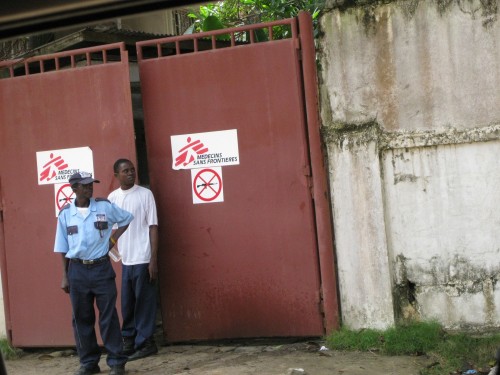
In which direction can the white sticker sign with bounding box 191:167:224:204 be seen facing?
toward the camera

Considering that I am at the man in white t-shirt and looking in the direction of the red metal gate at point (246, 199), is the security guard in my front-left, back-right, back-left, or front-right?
back-right

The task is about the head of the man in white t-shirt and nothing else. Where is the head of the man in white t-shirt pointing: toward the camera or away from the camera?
toward the camera

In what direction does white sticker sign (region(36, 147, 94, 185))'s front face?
toward the camera

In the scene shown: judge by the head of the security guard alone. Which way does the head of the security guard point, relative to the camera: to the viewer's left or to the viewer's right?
to the viewer's right

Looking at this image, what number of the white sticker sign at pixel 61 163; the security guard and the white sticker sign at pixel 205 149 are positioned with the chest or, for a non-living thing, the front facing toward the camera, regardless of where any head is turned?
3

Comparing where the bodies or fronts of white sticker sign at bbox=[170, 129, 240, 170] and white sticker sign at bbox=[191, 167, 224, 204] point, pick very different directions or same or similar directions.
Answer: same or similar directions

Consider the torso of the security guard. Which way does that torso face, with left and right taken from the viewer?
facing the viewer

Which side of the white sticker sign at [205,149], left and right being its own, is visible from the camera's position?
front

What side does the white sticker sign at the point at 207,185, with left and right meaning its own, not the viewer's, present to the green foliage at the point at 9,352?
right

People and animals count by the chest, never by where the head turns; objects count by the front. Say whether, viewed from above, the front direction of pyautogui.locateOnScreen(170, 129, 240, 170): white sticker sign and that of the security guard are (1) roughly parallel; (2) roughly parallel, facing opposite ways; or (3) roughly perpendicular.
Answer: roughly parallel

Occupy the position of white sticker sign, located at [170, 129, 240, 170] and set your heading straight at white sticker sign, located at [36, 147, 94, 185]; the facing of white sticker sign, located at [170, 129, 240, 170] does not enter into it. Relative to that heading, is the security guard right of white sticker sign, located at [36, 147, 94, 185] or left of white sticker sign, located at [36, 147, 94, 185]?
left
